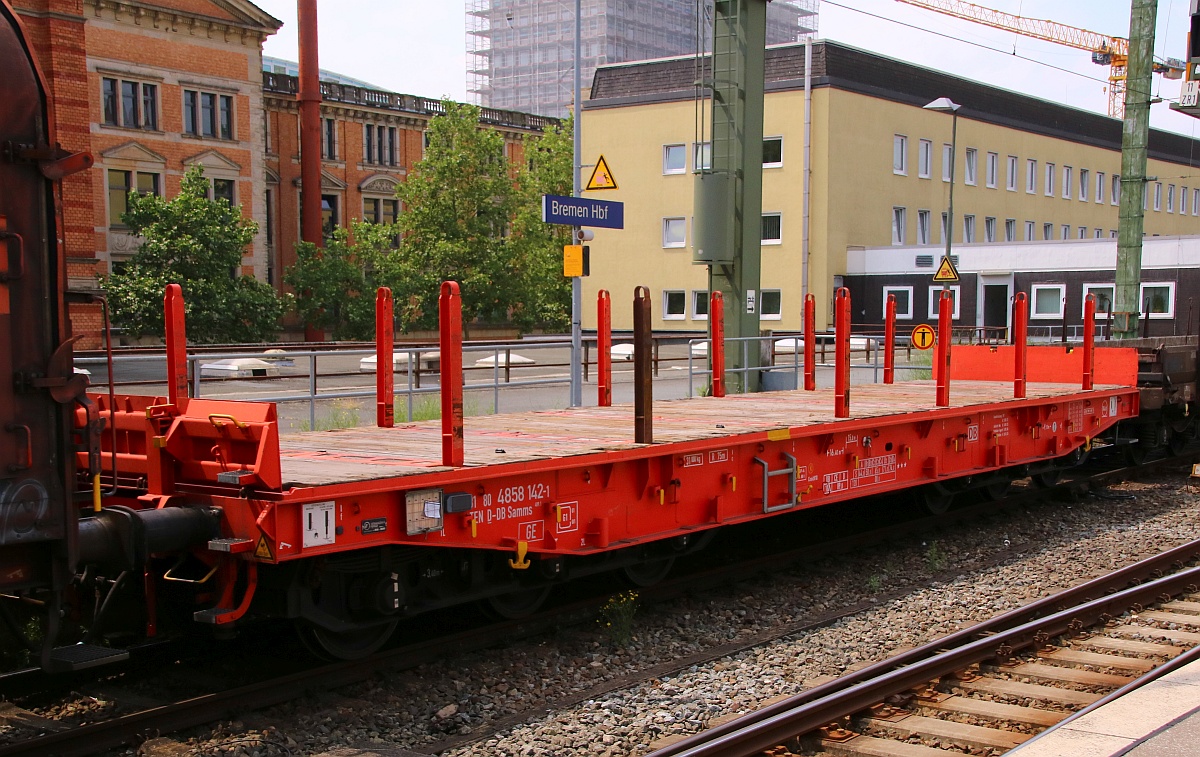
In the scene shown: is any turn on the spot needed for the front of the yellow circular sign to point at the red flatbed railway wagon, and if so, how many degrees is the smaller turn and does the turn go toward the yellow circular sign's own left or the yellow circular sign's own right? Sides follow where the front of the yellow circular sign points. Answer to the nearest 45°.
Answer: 0° — it already faces it

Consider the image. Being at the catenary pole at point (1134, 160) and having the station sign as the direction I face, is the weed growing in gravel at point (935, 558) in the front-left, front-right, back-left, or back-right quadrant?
front-left

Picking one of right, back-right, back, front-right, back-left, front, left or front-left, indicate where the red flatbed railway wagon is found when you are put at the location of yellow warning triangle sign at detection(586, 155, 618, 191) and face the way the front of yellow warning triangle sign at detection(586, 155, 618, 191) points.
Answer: front

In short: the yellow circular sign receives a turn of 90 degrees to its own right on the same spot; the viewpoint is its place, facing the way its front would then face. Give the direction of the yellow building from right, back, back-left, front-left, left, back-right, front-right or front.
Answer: right

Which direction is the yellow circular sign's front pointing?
toward the camera

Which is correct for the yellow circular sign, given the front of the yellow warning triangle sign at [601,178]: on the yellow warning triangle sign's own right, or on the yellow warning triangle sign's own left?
on the yellow warning triangle sign's own left

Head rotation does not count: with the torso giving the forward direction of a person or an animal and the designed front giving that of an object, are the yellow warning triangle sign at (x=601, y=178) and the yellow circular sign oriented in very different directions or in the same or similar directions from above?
same or similar directions

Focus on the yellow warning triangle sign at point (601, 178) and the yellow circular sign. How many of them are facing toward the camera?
2

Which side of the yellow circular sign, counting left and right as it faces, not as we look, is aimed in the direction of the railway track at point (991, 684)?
front

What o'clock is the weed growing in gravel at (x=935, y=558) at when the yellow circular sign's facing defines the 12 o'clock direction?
The weed growing in gravel is roughly at 12 o'clock from the yellow circular sign.
